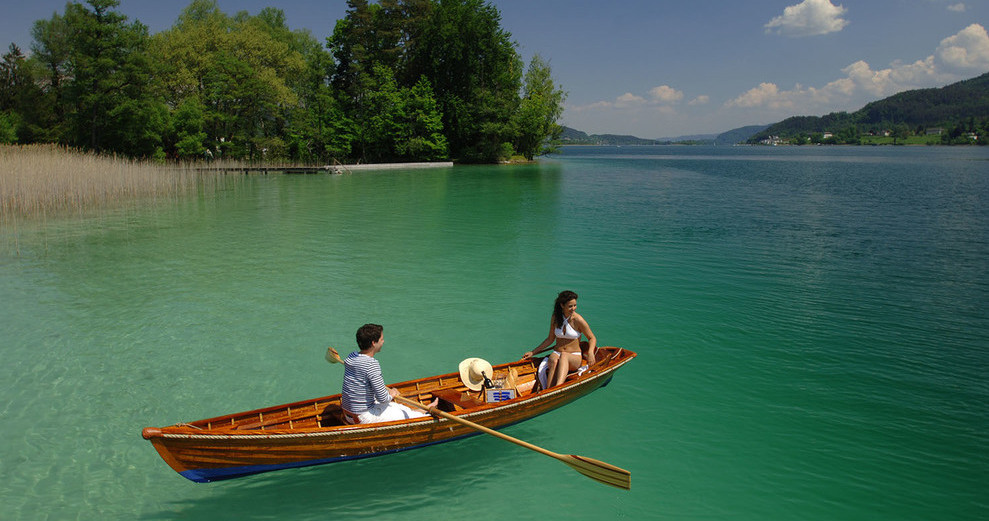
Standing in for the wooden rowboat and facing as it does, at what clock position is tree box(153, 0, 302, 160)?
The tree is roughly at 4 o'clock from the wooden rowboat.

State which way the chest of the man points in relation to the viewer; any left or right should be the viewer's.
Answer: facing away from the viewer and to the right of the viewer

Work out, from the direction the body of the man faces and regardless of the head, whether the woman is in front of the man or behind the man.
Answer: in front

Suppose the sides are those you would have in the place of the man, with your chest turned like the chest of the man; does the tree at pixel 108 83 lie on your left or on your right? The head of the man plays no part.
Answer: on your left

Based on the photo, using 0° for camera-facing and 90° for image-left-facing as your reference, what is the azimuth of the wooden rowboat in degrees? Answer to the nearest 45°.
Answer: approximately 45°
